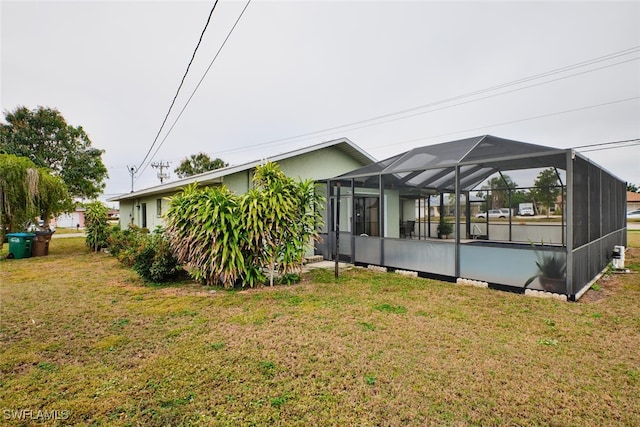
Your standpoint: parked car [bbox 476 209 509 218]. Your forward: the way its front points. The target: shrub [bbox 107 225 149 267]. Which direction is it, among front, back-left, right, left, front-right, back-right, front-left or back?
front-left

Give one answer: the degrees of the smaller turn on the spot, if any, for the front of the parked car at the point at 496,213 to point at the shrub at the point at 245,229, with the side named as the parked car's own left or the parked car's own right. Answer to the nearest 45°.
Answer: approximately 45° to the parked car's own left

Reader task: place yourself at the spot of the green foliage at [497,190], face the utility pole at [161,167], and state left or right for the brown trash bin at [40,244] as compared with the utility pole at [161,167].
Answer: left

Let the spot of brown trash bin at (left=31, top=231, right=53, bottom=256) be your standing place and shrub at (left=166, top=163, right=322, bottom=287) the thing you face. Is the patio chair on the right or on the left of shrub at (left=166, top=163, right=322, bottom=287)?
left

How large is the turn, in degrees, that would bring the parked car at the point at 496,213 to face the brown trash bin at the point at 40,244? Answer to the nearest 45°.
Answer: approximately 45° to its left
